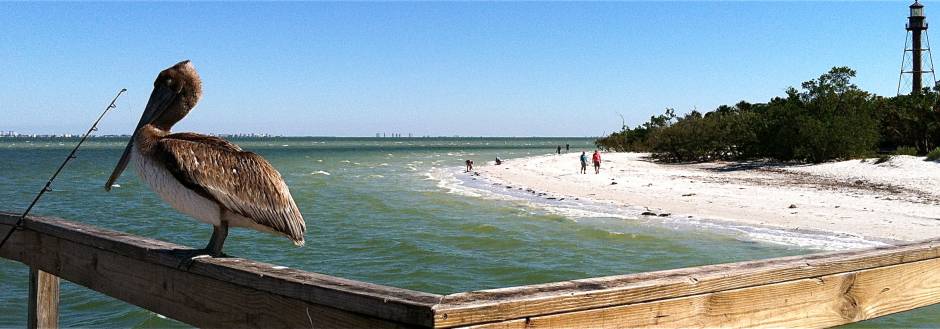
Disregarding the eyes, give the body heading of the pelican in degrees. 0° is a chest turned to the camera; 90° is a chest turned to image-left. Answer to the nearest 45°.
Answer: approximately 90°
